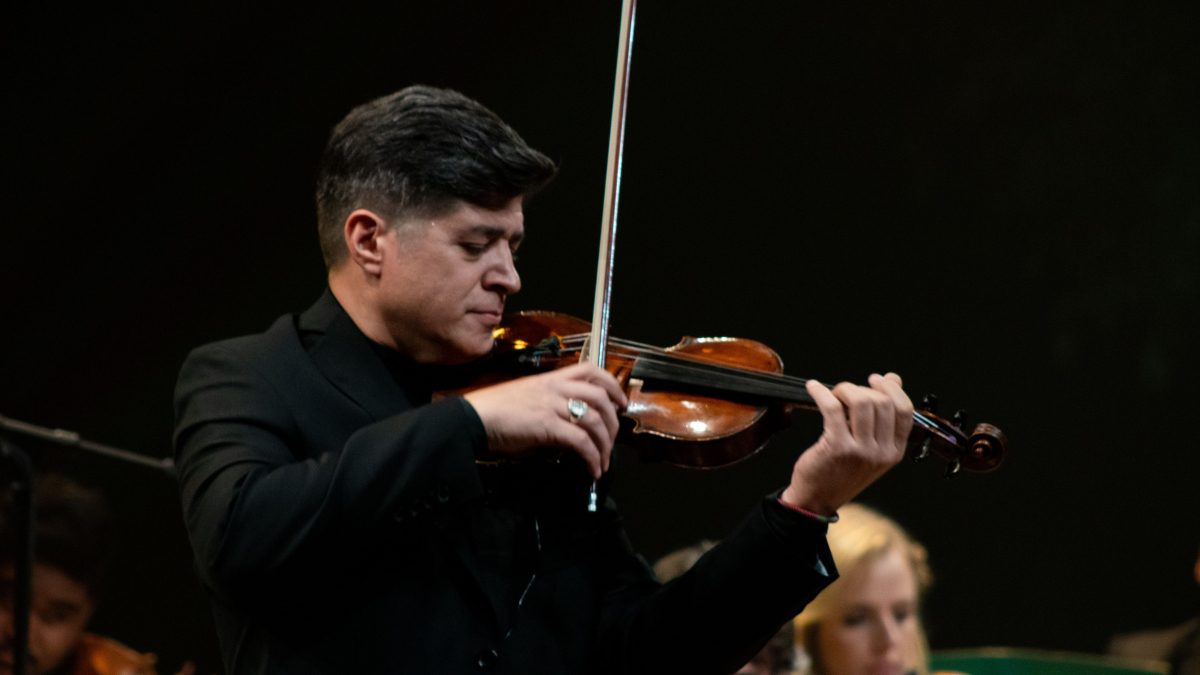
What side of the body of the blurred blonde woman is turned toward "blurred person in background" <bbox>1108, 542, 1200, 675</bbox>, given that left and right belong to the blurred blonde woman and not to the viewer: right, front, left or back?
left

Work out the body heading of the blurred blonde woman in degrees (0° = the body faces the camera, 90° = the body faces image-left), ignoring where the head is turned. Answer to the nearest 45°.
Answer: approximately 315°

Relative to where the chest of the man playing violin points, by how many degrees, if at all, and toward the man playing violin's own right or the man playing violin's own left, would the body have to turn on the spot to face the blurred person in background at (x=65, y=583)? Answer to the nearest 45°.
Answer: approximately 180°

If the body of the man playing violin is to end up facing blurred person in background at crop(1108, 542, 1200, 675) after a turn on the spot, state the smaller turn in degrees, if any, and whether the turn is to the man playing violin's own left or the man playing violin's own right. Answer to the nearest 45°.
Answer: approximately 90° to the man playing violin's own left

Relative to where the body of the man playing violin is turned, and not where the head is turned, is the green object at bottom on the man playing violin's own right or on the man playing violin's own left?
on the man playing violin's own left

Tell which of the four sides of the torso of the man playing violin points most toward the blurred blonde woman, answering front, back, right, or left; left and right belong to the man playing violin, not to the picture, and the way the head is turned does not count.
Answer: left

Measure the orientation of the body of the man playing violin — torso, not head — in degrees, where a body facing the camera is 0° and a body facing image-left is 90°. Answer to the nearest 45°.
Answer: approximately 315°

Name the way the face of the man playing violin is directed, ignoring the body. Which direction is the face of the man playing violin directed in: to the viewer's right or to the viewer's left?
to the viewer's right

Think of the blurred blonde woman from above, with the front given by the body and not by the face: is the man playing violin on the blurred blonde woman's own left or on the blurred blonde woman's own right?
on the blurred blonde woman's own right
